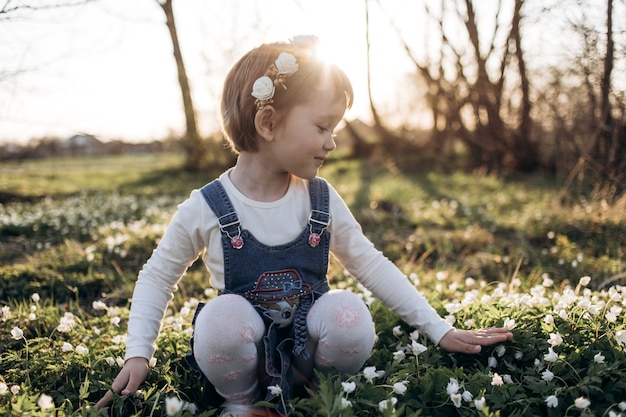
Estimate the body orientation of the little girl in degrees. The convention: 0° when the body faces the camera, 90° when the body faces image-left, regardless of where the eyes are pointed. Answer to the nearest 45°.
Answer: approximately 0°
